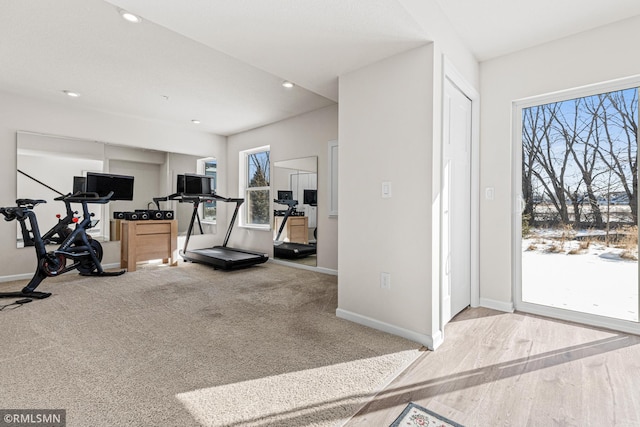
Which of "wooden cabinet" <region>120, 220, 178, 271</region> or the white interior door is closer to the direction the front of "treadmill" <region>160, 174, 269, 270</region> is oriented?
the wooden cabinet

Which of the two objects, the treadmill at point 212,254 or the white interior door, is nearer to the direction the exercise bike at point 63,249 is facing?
the treadmill

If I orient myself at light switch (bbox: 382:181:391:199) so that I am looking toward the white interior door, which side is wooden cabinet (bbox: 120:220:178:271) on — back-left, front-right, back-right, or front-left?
back-left

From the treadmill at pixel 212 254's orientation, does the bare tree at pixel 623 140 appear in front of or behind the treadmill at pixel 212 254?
behind

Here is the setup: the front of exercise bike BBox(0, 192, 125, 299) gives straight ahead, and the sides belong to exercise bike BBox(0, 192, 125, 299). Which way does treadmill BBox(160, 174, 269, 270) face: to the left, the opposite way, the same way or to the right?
to the left

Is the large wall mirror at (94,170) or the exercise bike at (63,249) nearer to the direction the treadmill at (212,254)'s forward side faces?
the large wall mirror

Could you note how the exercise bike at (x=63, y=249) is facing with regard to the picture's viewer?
facing away from the viewer and to the right of the viewer

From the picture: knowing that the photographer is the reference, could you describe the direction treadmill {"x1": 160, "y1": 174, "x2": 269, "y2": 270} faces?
facing away from the viewer and to the left of the viewer

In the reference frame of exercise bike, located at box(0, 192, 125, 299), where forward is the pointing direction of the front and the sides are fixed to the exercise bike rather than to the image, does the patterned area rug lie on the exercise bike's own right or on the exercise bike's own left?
on the exercise bike's own right

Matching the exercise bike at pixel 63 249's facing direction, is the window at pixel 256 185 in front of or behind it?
in front

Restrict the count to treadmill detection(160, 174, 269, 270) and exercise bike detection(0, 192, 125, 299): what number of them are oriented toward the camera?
0

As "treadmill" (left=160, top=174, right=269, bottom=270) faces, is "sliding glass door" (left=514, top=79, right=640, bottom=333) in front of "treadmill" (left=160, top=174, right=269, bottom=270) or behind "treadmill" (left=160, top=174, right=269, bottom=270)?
behind

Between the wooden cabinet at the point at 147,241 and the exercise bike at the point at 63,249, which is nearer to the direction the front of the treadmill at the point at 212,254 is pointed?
the wooden cabinet

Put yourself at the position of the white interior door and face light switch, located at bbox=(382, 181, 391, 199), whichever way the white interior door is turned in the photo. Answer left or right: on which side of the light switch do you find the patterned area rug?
left

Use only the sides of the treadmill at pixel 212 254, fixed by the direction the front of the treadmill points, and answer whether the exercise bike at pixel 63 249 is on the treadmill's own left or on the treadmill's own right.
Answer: on the treadmill's own left
